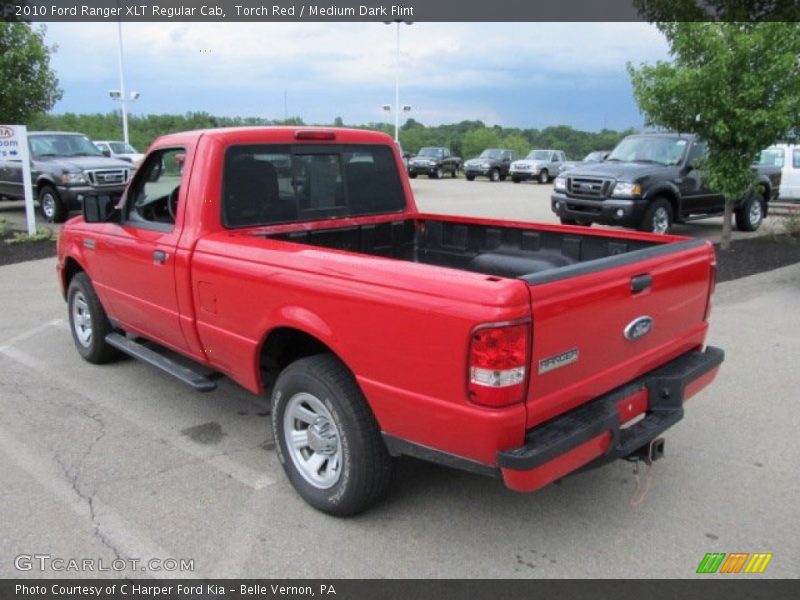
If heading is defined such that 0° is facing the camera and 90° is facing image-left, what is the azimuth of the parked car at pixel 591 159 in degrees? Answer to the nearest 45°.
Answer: approximately 45°

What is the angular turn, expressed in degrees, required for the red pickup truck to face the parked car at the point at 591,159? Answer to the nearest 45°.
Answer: approximately 45° to its right

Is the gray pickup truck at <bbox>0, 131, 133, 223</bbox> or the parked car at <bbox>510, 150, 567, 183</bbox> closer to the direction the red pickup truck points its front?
the gray pickup truck

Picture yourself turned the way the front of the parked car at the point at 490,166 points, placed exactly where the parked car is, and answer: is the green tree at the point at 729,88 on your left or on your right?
on your left

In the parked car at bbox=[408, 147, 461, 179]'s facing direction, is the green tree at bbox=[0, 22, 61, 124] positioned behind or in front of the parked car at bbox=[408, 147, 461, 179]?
in front

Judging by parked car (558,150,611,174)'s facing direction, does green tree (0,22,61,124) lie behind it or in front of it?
in front

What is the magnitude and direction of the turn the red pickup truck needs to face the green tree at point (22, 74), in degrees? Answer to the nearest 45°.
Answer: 0° — it already faces it

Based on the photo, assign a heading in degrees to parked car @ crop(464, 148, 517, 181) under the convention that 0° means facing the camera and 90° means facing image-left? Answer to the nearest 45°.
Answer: approximately 45°

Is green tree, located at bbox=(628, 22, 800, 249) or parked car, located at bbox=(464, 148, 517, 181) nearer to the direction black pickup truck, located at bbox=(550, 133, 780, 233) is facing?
the green tree

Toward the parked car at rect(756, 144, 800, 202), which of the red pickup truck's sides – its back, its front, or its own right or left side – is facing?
right

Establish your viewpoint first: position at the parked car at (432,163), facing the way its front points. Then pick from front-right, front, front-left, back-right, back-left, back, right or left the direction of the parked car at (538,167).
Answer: back-left

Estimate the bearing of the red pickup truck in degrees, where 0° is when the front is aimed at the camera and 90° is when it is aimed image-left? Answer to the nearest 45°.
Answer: approximately 135°
